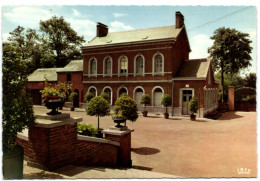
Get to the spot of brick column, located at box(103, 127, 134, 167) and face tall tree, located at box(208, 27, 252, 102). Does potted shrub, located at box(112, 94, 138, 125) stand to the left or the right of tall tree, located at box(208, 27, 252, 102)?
left

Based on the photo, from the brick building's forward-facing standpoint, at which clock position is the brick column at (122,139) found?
The brick column is roughly at 11 o'clock from the brick building.

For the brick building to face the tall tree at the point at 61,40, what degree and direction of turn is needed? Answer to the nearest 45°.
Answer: approximately 90° to its right

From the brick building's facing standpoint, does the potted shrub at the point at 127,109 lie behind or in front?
in front

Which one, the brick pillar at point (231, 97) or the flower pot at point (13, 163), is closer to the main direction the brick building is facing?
the flower pot

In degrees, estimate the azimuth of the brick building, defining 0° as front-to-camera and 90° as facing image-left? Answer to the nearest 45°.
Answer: approximately 45°
